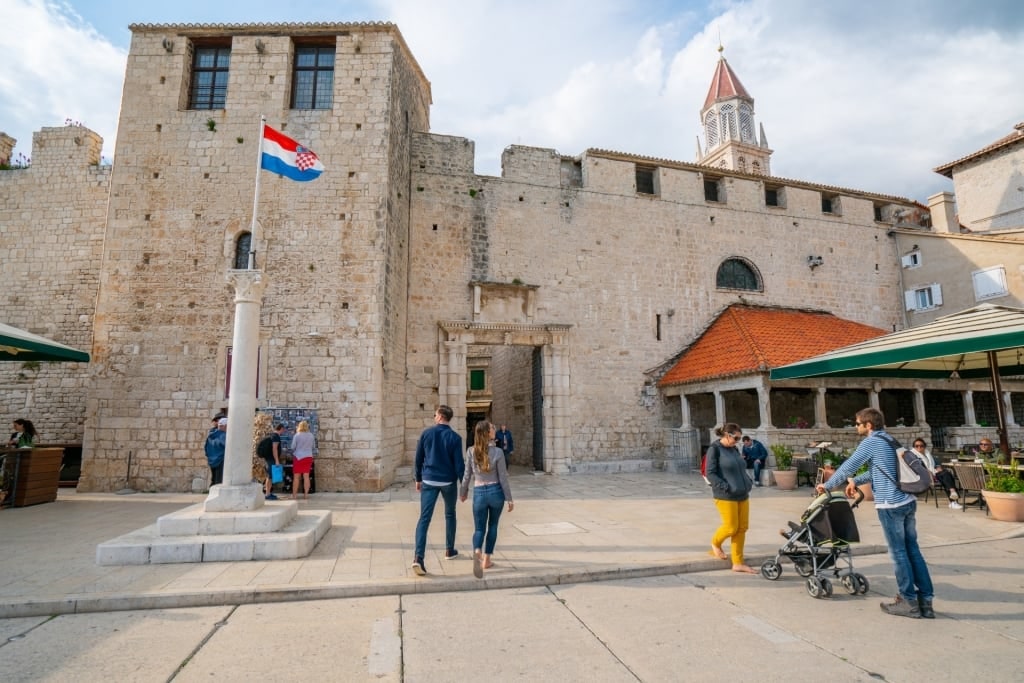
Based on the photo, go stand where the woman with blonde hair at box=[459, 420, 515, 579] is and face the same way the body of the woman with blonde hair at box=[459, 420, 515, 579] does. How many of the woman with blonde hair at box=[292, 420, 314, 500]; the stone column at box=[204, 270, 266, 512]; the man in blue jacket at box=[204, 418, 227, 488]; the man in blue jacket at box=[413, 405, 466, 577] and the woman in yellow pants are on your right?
1

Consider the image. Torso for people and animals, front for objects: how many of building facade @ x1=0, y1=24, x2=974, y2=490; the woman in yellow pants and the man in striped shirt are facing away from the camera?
0

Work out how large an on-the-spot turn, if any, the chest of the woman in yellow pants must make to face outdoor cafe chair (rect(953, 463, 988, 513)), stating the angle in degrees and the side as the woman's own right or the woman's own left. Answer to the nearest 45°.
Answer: approximately 90° to the woman's own left

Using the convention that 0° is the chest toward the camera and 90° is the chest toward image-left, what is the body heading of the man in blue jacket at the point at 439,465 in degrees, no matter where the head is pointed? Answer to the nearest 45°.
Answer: approximately 180°

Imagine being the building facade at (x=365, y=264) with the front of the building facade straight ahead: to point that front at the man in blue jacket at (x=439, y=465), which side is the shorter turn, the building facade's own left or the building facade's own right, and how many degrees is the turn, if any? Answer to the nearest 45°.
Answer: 0° — it already faces them

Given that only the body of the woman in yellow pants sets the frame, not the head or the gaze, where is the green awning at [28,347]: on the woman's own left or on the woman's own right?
on the woman's own right

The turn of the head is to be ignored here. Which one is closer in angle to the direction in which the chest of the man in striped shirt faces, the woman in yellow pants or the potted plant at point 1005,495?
the woman in yellow pants

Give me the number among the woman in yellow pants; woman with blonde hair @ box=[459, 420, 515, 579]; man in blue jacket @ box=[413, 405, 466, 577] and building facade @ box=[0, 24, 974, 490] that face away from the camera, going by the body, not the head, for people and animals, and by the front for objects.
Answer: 2

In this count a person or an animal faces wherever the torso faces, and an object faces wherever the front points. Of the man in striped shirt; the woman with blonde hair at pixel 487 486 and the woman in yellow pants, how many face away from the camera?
1

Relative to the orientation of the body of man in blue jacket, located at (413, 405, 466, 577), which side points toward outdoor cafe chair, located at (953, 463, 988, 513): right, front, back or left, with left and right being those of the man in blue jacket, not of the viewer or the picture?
right

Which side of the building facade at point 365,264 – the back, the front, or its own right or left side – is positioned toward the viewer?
front

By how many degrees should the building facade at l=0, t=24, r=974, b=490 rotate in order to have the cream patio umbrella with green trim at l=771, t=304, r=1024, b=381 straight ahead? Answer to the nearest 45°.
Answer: approximately 45° to its left

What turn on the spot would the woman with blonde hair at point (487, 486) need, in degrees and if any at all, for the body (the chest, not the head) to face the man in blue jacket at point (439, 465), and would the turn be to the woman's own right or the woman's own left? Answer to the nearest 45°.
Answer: approximately 90° to the woman's own left

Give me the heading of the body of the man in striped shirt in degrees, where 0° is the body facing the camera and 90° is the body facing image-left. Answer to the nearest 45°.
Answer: approximately 90°

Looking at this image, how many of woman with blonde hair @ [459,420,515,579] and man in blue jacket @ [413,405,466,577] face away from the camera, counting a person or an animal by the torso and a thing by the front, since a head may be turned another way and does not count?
2

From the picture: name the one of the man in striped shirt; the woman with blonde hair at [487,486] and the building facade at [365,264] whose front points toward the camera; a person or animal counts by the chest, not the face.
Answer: the building facade

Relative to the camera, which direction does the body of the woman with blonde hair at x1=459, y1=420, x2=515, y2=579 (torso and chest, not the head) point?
away from the camera

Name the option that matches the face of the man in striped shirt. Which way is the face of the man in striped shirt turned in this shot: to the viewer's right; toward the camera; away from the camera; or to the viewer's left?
to the viewer's left
